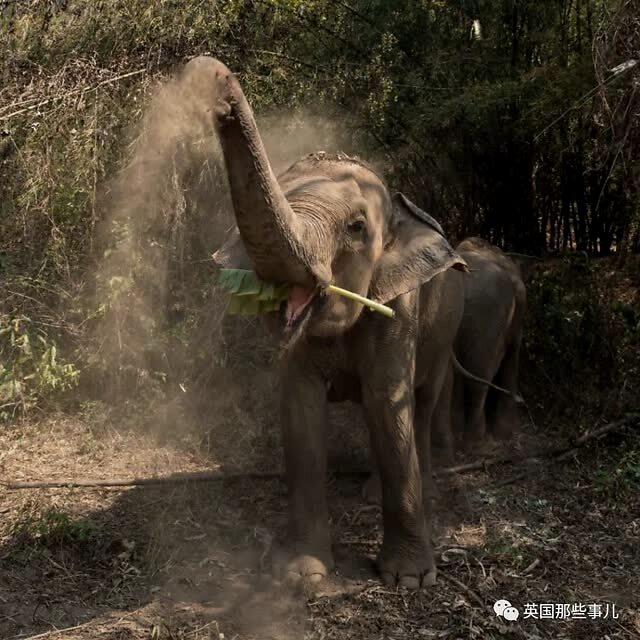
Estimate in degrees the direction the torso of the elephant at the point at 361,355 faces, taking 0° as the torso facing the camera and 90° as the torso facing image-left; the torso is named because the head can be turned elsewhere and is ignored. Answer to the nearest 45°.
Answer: approximately 45°

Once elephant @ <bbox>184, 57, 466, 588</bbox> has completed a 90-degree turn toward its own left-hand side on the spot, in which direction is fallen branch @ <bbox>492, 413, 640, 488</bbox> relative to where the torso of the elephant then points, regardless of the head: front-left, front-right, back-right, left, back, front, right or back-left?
left

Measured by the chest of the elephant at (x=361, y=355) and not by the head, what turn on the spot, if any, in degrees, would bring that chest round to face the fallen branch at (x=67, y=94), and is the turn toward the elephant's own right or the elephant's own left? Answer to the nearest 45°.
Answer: approximately 90° to the elephant's own right

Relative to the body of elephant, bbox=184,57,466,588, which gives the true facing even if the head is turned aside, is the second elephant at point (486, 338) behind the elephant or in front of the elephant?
behind
